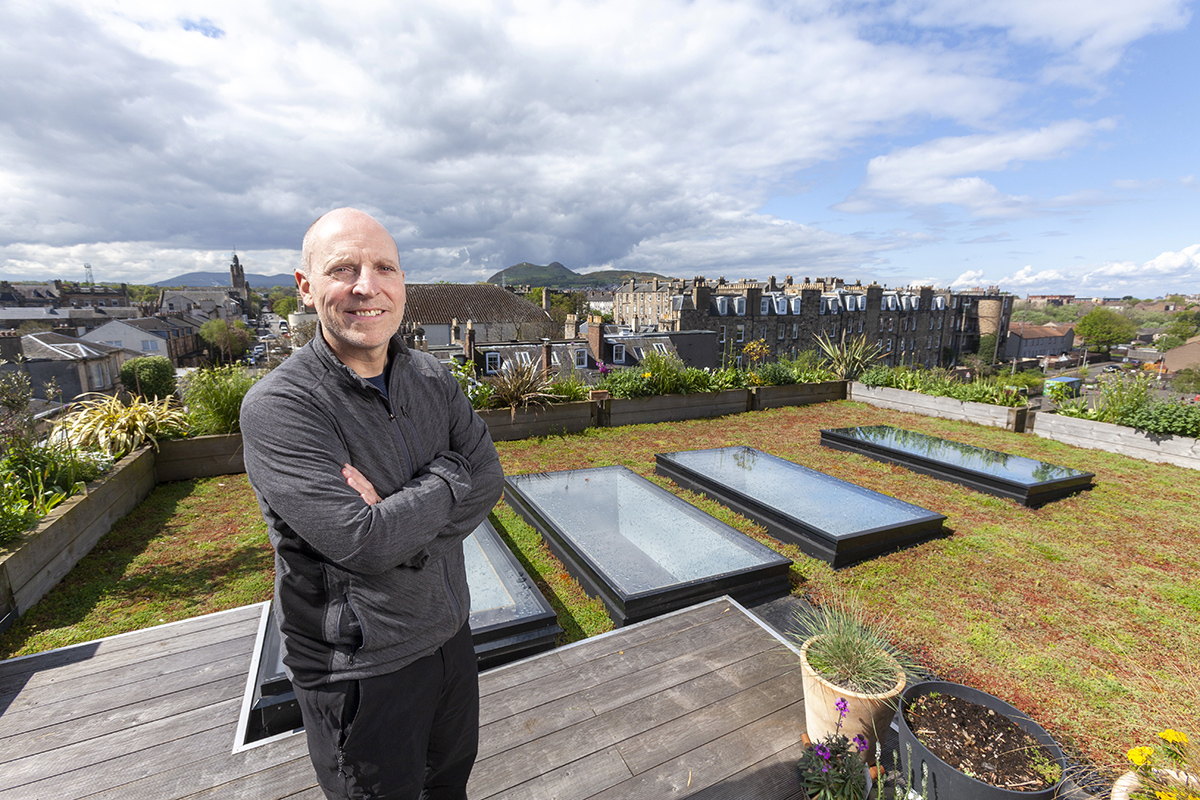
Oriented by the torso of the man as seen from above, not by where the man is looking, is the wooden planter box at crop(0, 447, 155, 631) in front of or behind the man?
behind

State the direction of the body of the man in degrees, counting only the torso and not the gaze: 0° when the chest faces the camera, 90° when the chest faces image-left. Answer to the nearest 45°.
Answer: approximately 315°

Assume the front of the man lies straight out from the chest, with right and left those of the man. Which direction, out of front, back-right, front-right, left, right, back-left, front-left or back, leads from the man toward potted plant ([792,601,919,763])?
front-left

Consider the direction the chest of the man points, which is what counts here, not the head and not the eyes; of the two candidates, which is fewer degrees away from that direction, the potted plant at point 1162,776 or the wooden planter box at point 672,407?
the potted plant

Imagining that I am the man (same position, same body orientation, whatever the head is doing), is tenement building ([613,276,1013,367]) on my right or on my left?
on my left

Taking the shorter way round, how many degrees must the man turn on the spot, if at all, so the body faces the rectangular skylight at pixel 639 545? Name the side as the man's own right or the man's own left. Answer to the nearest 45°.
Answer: approximately 90° to the man's own left

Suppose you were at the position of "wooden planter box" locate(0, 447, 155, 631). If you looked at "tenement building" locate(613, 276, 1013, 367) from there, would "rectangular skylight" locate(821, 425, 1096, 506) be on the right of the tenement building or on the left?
right

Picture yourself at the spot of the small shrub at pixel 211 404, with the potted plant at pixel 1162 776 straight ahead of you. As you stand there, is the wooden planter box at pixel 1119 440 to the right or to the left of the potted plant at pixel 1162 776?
left
